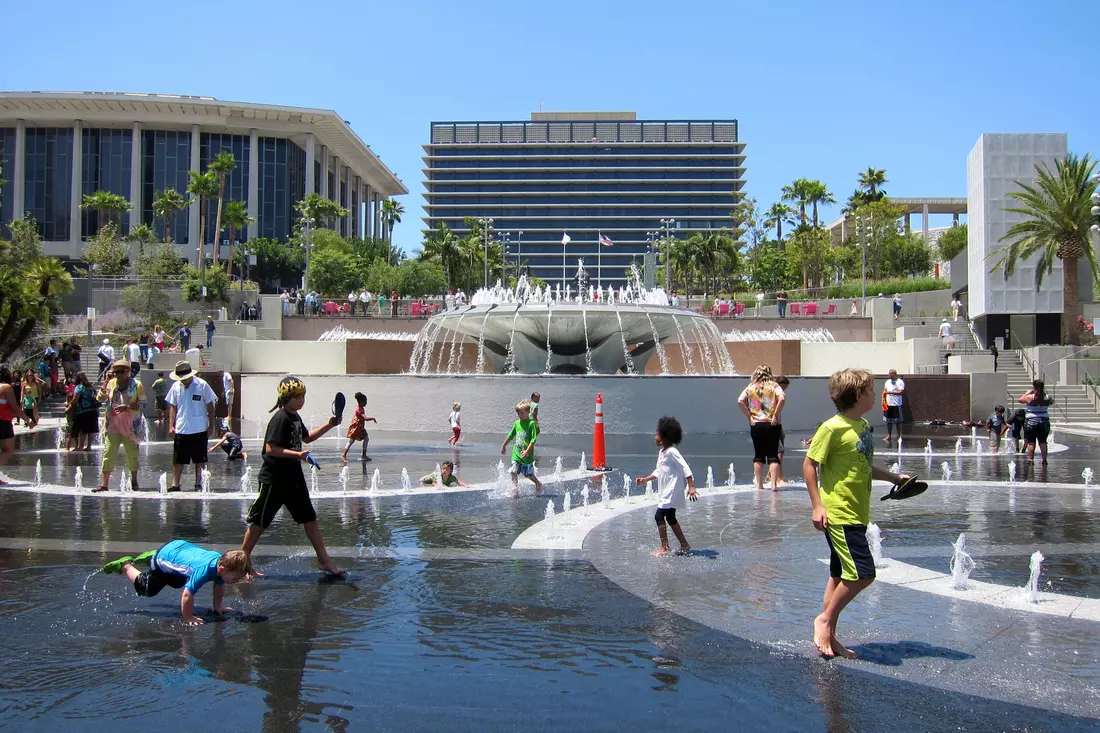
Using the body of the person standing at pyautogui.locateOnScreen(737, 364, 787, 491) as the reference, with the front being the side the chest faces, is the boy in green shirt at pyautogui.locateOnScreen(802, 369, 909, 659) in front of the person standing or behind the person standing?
behind

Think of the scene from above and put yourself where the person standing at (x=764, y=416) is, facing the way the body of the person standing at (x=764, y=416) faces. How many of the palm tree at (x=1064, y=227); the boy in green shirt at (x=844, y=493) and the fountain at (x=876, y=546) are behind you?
2

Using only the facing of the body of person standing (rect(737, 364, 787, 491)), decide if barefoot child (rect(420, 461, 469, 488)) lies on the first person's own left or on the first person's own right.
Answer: on the first person's own left

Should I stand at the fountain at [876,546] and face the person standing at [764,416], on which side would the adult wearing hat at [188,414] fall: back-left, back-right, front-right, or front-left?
front-left

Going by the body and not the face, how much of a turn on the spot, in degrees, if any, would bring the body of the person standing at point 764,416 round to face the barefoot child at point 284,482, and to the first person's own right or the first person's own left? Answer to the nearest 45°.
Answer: approximately 135° to the first person's own left

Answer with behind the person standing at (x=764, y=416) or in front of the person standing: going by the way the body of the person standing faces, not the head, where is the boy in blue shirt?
behind

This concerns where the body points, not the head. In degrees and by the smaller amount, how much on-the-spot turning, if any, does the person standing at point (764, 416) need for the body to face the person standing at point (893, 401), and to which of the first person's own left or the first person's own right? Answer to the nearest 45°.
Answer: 0° — they already face them

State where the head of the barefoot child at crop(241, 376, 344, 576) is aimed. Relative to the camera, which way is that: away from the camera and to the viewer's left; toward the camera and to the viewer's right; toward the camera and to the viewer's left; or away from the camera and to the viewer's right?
toward the camera and to the viewer's right

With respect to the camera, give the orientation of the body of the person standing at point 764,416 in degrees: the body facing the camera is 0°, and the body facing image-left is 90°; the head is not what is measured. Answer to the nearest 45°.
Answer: approximately 180°

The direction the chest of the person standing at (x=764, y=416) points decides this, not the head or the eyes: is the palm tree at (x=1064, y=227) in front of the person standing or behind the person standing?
in front

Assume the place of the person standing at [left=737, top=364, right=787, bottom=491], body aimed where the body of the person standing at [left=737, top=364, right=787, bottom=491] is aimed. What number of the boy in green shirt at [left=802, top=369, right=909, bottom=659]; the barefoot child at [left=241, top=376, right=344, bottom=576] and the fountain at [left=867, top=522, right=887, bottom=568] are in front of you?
0

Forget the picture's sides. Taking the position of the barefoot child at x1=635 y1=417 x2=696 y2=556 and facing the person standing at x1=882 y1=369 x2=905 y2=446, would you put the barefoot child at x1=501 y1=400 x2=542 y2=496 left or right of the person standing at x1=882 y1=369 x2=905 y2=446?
left

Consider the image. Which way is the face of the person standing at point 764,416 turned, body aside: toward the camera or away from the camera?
away from the camera

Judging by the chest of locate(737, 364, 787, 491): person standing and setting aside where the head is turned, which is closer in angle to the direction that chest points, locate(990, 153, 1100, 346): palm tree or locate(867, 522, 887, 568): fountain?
the palm tree

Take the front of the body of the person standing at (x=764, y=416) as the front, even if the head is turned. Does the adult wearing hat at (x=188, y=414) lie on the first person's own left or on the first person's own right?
on the first person's own left
